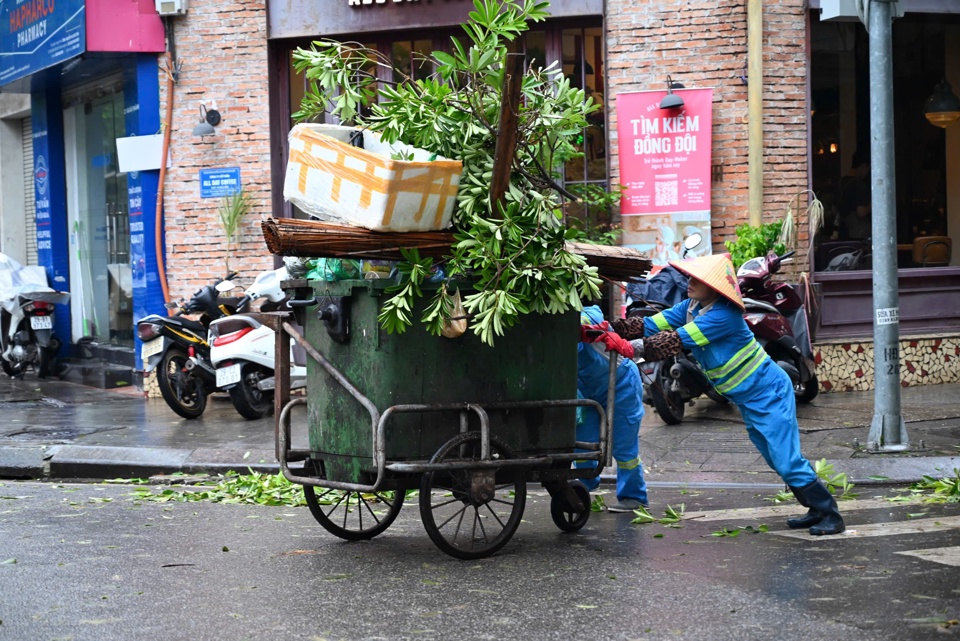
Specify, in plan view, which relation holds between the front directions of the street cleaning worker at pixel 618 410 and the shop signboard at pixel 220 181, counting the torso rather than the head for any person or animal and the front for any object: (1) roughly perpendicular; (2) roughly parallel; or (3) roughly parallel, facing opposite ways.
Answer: roughly perpendicular

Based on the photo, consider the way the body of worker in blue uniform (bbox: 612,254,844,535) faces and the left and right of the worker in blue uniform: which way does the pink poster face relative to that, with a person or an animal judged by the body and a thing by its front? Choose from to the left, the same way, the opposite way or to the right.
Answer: to the left

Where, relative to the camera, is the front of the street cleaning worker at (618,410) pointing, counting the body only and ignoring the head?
to the viewer's left

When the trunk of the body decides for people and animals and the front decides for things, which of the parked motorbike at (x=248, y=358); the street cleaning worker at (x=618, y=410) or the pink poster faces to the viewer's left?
the street cleaning worker

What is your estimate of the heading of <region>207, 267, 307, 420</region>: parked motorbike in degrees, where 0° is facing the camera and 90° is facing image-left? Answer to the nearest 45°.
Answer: approximately 225°

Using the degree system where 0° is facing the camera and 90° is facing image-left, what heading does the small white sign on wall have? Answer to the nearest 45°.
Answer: approximately 0°

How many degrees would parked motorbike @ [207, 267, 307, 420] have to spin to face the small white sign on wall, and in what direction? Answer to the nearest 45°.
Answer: approximately 45° to its left
